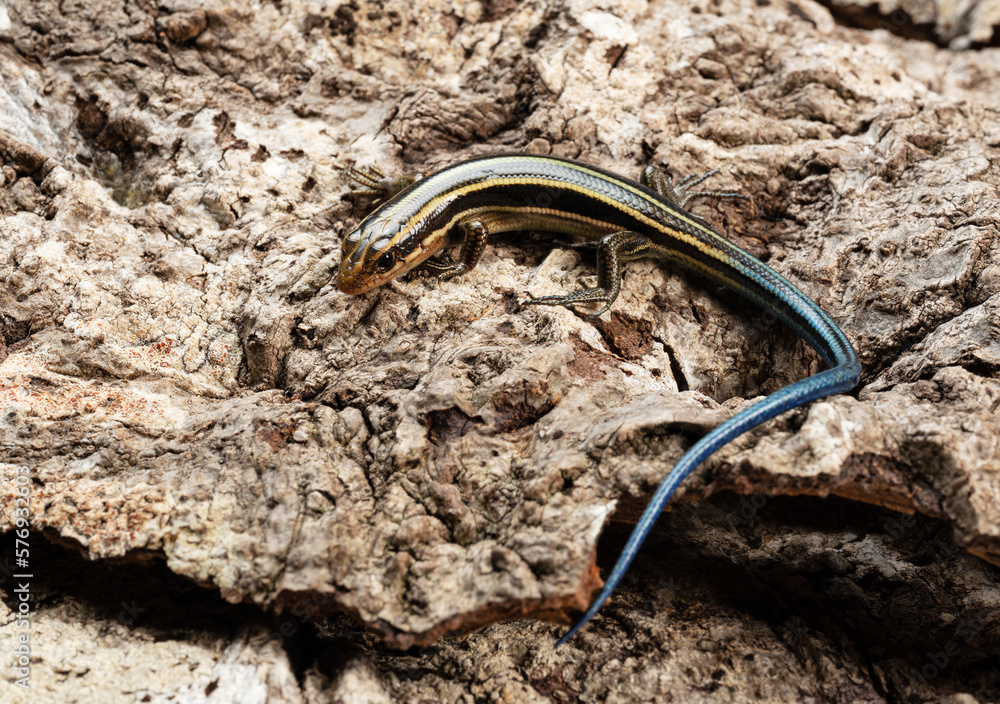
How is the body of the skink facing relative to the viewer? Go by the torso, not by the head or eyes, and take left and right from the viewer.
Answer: facing the viewer and to the left of the viewer
